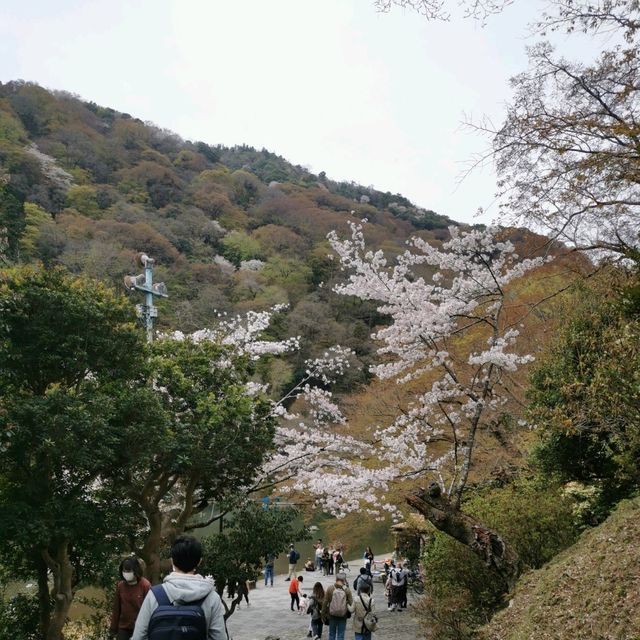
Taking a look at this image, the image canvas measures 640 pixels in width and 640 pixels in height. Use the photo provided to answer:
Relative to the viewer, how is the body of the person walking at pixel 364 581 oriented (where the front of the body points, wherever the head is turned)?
away from the camera

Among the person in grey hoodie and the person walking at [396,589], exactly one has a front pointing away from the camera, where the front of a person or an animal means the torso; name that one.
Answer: the person in grey hoodie

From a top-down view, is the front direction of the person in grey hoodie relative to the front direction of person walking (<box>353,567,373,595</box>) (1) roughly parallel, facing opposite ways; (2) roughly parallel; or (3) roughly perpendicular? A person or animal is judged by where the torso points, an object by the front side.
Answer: roughly parallel

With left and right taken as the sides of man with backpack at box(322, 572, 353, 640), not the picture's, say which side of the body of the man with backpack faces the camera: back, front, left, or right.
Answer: back

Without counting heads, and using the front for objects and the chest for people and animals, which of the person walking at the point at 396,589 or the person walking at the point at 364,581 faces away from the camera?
the person walking at the point at 364,581

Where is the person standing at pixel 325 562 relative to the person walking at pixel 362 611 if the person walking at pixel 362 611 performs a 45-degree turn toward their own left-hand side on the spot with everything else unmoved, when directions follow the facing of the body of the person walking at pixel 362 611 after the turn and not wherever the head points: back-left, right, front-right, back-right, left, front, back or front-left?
front-right

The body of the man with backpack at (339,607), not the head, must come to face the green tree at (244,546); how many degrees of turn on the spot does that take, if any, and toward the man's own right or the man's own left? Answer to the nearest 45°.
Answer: approximately 45° to the man's own left

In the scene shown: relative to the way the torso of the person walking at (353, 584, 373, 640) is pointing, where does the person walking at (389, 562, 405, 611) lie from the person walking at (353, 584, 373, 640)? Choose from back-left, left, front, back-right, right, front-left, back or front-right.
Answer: front

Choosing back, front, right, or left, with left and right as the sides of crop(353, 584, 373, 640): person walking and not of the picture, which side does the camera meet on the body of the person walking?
back

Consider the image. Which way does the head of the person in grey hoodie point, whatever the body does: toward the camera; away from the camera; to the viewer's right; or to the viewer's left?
away from the camera

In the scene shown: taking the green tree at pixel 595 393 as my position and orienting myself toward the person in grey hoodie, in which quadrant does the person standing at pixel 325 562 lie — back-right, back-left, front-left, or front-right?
back-right

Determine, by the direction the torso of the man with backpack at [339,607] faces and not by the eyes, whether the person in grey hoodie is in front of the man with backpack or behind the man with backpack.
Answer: behind

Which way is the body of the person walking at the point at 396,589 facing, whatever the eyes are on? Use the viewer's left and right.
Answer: facing the viewer

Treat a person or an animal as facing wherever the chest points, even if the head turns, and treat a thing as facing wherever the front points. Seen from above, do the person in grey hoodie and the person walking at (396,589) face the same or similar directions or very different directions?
very different directions
